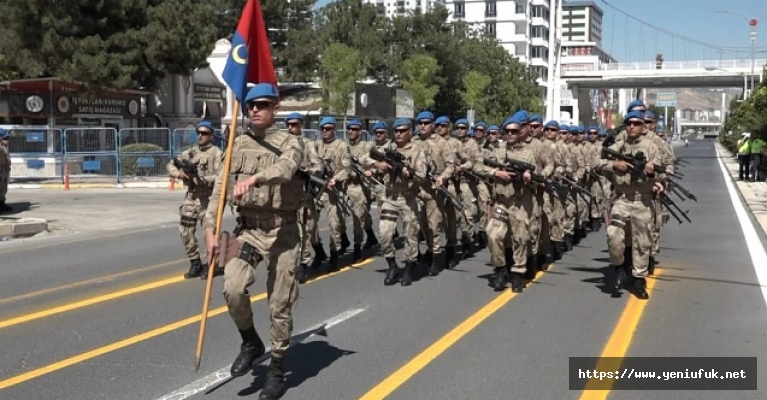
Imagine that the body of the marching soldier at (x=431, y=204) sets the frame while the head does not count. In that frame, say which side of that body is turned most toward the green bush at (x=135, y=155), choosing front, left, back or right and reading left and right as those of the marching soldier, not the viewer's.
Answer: right

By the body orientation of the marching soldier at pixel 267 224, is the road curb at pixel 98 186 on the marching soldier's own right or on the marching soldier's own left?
on the marching soldier's own right

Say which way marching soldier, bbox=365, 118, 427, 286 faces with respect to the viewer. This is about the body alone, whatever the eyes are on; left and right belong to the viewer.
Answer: facing the viewer and to the left of the viewer

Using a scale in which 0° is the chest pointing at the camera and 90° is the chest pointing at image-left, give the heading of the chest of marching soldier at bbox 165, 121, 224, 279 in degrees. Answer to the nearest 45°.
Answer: approximately 45°

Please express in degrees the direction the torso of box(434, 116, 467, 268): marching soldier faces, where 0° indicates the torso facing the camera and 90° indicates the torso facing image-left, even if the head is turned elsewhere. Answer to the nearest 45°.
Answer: approximately 45°

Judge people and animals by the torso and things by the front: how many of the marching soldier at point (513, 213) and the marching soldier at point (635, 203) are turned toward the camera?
2

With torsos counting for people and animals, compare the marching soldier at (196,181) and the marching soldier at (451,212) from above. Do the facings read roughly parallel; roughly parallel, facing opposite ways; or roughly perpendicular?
roughly parallel

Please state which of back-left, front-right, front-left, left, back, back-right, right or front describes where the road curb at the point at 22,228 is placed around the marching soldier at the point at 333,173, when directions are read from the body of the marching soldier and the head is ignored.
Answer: right

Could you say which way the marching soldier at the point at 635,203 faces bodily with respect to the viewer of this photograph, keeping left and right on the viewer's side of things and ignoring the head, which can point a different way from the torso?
facing the viewer

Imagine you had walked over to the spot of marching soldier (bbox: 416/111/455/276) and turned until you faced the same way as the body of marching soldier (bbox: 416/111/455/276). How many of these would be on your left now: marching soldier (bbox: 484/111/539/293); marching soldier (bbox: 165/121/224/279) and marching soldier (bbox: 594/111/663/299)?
2

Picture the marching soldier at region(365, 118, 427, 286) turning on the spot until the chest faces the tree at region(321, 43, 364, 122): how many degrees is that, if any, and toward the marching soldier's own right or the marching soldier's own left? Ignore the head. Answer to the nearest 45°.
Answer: approximately 135° to the marching soldier's own right

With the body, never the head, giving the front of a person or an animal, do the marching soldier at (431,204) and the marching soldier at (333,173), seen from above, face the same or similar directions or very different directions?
same or similar directions

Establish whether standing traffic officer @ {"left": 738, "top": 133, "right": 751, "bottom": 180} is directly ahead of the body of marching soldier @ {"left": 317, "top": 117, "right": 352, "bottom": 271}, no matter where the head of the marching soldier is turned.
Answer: no

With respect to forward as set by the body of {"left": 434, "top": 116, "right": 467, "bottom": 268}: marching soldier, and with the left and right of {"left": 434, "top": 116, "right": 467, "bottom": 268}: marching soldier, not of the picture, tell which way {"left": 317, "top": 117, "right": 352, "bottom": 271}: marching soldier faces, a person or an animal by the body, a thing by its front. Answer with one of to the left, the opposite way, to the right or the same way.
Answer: the same way

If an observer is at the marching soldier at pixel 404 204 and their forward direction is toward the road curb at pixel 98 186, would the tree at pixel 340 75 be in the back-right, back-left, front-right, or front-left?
front-right

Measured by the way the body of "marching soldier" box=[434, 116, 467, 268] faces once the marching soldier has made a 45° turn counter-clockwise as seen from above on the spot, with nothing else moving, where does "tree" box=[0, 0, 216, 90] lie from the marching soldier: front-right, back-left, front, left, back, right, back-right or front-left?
back-right

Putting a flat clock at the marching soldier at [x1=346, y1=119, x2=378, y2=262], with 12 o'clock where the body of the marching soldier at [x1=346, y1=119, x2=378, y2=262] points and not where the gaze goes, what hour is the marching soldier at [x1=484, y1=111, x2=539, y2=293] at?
the marching soldier at [x1=484, y1=111, x2=539, y2=293] is roughly at 9 o'clock from the marching soldier at [x1=346, y1=119, x2=378, y2=262].

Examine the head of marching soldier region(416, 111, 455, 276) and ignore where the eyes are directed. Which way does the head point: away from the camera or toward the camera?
toward the camera

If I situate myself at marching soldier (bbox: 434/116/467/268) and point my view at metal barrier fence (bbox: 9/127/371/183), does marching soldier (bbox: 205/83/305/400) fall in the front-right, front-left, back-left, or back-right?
back-left

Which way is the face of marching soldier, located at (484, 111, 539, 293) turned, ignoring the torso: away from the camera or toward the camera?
toward the camera

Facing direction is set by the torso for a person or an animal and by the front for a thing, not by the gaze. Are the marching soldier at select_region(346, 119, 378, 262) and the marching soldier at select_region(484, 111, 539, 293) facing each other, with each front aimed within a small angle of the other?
no

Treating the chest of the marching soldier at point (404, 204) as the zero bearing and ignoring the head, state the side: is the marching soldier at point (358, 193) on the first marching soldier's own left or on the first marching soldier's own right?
on the first marching soldier's own right

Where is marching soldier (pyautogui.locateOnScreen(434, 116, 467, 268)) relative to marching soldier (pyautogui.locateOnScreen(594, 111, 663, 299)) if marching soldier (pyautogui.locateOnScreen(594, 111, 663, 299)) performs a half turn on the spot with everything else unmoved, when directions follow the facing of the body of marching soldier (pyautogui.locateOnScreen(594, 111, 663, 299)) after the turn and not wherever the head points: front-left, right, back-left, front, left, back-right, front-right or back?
front-left
